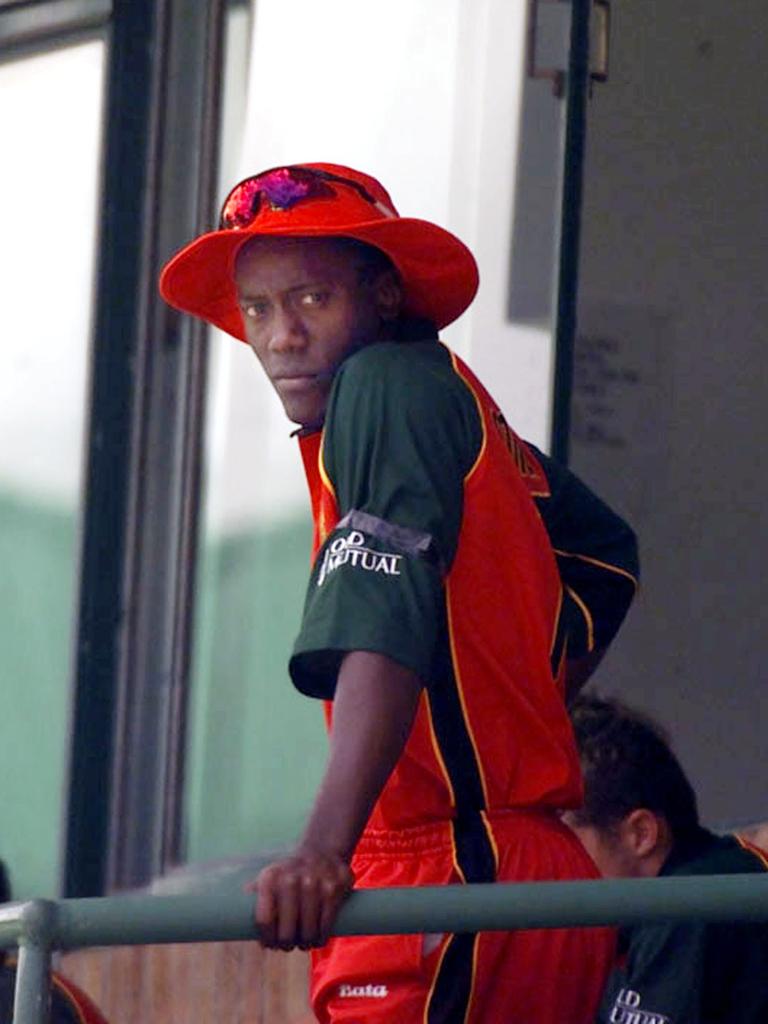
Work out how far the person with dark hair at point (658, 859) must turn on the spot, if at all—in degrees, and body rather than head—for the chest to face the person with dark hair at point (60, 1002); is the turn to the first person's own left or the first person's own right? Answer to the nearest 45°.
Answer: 0° — they already face them

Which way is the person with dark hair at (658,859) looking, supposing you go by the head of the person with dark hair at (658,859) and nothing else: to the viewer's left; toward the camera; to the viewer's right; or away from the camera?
to the viewer's left

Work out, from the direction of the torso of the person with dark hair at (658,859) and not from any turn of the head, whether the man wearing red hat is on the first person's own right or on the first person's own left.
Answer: on the first person's own left

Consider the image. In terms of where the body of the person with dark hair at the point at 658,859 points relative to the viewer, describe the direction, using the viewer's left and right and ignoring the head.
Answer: facing to the left of the viewer
